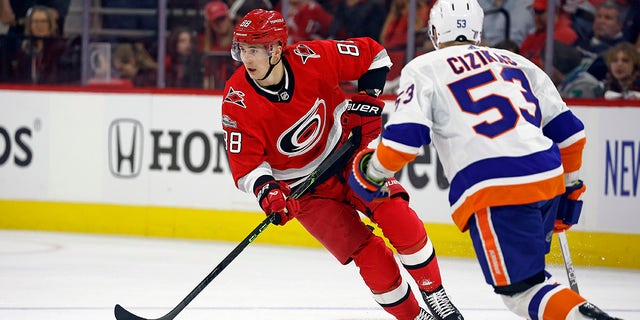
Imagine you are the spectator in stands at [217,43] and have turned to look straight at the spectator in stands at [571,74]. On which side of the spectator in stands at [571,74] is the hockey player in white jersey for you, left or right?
right

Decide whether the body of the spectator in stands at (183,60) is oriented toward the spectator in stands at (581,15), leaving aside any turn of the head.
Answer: no

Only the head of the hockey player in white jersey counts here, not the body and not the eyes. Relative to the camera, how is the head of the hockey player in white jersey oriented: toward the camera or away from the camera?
away from the camera

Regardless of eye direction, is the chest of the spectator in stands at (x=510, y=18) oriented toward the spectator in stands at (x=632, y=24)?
no

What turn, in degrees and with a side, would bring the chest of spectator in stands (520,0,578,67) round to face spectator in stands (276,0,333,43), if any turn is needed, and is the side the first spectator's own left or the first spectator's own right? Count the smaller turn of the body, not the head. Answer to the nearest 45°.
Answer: approximately 90° to the first spectator's own right

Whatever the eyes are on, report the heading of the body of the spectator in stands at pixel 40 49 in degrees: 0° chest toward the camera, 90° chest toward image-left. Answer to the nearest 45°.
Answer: approximately 0°

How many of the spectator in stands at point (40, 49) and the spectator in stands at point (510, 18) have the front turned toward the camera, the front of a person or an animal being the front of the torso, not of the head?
2

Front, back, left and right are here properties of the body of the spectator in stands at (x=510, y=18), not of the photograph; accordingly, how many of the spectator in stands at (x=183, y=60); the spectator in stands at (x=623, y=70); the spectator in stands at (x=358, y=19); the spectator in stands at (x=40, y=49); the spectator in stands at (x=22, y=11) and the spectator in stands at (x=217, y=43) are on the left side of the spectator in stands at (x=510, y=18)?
1

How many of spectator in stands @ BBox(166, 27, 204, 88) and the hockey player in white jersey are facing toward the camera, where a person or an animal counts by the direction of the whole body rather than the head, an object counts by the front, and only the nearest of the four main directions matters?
1

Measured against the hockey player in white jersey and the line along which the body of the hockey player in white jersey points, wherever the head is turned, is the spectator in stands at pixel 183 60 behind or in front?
in front

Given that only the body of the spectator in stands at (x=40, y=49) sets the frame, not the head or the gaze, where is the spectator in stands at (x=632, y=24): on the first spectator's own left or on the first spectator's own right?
on the first spectator's own left

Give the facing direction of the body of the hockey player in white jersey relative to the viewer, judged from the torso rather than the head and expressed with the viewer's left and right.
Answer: facing away from the viewer and to the left of the viewer

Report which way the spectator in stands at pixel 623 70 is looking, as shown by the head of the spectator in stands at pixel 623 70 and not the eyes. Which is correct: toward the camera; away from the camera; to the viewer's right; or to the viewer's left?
toward the camera

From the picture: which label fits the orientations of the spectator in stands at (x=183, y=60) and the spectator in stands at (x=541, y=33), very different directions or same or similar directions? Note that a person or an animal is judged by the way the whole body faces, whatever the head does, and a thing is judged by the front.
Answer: same or similar directions

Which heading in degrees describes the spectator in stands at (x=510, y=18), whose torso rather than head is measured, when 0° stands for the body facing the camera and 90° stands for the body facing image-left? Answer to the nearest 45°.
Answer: approximately 0°

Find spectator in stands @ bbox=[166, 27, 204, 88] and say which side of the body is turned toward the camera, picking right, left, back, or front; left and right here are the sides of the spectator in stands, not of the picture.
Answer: front

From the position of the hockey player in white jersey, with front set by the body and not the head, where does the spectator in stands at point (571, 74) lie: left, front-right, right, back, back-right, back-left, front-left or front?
front-right

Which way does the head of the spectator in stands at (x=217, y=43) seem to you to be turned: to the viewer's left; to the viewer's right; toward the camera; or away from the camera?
toward the camera

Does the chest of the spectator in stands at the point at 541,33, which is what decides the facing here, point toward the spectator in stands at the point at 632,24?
no

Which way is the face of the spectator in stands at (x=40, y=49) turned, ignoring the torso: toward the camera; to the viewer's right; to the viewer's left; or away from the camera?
toward the camera
